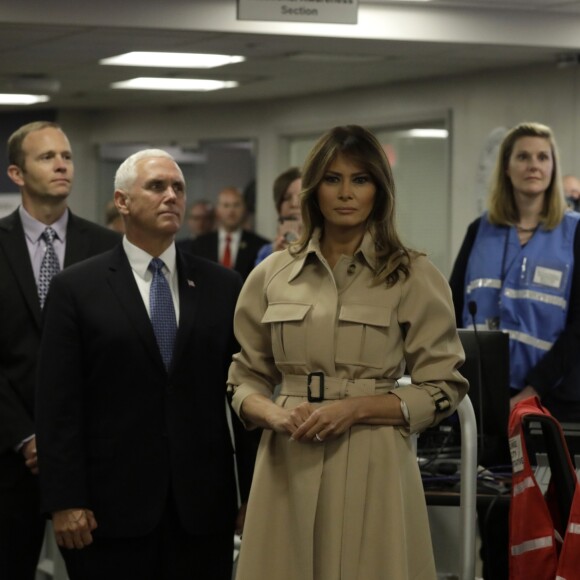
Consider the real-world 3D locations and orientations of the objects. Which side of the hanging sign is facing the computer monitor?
front

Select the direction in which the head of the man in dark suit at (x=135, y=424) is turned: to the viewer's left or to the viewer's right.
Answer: to the viewer's right

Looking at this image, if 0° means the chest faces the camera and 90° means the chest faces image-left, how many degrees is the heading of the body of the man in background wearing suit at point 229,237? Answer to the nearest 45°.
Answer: approximately 0°

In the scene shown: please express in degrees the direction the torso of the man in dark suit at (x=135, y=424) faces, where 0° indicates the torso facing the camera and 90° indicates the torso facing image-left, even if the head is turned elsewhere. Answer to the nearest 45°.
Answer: approximately 315°

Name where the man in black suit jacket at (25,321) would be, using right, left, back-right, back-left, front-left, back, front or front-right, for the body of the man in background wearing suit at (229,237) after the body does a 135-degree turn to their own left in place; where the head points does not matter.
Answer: back-right

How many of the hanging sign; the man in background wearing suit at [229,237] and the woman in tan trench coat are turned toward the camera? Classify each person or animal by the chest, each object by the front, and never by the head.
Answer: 3

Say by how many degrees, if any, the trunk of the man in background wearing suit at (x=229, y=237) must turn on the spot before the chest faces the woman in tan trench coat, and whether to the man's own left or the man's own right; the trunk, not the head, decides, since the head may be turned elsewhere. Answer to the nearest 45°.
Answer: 0° — they already face them

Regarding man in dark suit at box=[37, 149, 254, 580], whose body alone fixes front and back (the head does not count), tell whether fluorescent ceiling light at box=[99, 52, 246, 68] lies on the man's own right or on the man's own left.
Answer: on the man's own left
